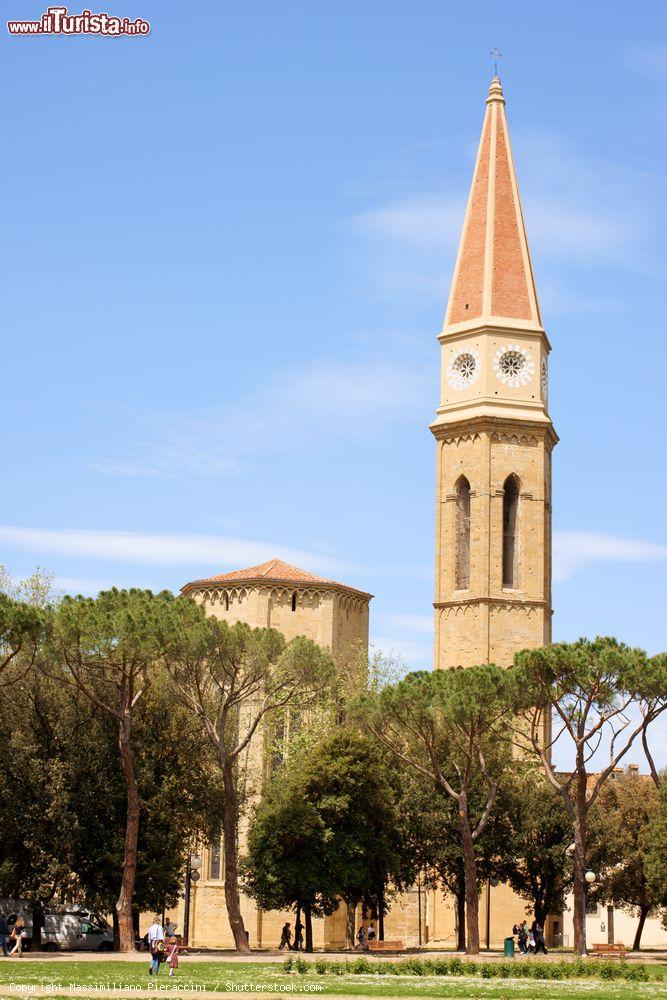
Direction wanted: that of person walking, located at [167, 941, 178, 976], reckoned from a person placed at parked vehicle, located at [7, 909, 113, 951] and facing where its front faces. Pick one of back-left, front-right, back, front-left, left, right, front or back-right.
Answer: right

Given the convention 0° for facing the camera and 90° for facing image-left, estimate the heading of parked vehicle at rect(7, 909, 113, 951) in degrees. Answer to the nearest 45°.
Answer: approximately 270°

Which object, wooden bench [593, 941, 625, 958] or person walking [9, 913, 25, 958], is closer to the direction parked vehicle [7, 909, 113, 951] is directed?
the wooden bench

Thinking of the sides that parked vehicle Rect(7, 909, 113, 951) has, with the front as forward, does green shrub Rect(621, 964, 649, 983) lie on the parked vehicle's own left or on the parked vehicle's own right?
on the parked vehicle's own right

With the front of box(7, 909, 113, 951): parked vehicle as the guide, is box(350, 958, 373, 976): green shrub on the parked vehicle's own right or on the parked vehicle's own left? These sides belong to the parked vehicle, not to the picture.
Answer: on the parked vehicle's own right

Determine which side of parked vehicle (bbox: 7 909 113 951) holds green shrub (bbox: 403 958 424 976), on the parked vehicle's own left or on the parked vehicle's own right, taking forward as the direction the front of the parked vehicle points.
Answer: on the parked vehicle's own right

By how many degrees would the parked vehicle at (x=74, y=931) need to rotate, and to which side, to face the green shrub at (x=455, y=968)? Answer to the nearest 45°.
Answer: approximately 45° to its right

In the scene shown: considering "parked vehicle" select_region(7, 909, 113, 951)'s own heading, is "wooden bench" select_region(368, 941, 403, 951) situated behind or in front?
in front
